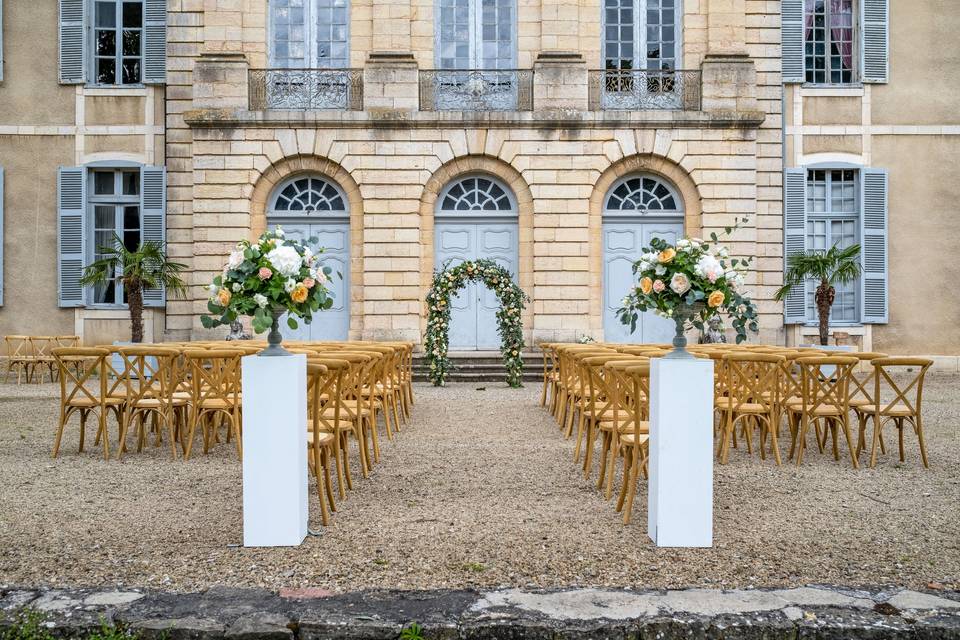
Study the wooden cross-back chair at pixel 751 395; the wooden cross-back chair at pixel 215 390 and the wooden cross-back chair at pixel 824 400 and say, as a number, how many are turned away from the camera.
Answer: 3

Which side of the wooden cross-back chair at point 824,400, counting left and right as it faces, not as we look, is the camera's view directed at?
back

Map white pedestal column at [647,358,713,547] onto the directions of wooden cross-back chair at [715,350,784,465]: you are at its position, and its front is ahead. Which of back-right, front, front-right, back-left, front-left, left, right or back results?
back

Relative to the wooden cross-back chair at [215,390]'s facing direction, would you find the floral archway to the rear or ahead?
ahead

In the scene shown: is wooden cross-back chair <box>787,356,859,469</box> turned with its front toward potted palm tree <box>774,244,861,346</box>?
yes

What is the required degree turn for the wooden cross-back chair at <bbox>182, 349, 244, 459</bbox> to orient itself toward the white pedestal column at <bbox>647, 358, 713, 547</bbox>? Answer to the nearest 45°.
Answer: approximately 135° to its right

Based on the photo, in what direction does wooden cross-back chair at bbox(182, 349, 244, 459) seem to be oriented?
away from the camera

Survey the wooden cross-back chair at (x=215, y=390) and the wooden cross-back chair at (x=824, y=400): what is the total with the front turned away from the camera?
2

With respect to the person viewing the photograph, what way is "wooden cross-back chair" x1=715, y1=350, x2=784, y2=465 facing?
facing away from the viewer

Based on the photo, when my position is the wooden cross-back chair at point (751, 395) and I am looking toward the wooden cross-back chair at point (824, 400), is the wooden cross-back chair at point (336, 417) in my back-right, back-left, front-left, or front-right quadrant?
back-right

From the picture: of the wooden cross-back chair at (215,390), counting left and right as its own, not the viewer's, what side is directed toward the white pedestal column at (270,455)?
back

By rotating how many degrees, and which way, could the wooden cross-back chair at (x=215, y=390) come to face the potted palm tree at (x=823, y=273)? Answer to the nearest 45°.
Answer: approximately 45° to its right

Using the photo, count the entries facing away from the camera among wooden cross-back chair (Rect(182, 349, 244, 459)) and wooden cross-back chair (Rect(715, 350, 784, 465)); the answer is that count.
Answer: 2

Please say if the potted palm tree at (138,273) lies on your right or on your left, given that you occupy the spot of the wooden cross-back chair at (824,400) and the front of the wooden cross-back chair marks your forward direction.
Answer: on your left
